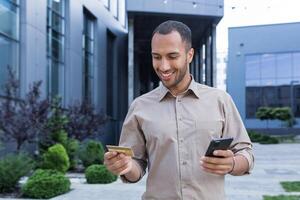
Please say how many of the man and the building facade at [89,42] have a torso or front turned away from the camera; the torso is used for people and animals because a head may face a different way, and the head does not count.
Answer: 0

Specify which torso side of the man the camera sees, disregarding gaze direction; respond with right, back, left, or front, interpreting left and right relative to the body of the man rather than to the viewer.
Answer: front

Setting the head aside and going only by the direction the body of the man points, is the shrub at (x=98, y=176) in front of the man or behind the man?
behind

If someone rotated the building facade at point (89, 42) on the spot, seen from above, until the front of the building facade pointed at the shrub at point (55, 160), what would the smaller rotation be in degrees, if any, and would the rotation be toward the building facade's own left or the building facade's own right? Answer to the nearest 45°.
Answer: approximately 45° to the building facade's own right

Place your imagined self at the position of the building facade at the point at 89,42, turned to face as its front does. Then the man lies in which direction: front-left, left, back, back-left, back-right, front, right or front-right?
front-right

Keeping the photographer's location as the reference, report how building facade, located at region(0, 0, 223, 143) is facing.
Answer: facing the viewer and to the right of the viewer

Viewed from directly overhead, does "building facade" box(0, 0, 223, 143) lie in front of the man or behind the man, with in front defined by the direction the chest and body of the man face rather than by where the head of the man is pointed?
behind

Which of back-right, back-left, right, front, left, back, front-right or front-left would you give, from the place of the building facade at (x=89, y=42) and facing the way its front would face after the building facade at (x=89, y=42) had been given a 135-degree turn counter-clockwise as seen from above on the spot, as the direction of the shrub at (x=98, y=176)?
back
